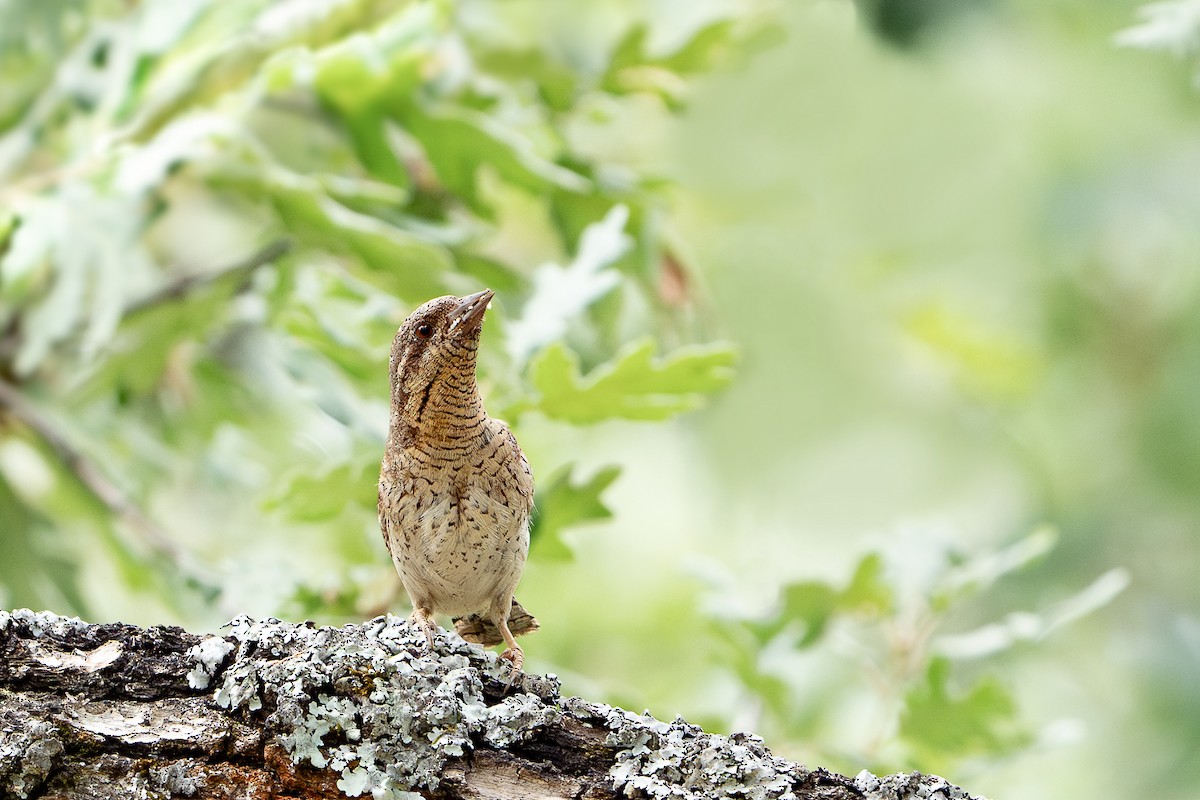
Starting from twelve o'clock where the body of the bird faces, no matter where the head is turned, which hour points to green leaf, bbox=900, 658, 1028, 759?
The green leaf is roughly at 8 o'clock from the bird.

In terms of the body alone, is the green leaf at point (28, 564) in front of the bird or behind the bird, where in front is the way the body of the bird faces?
behind

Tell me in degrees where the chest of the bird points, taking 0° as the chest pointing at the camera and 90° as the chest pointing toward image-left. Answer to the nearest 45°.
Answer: approximately 0°

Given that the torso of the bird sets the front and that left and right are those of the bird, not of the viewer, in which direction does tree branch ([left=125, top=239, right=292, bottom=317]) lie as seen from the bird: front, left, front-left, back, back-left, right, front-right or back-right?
back-right
